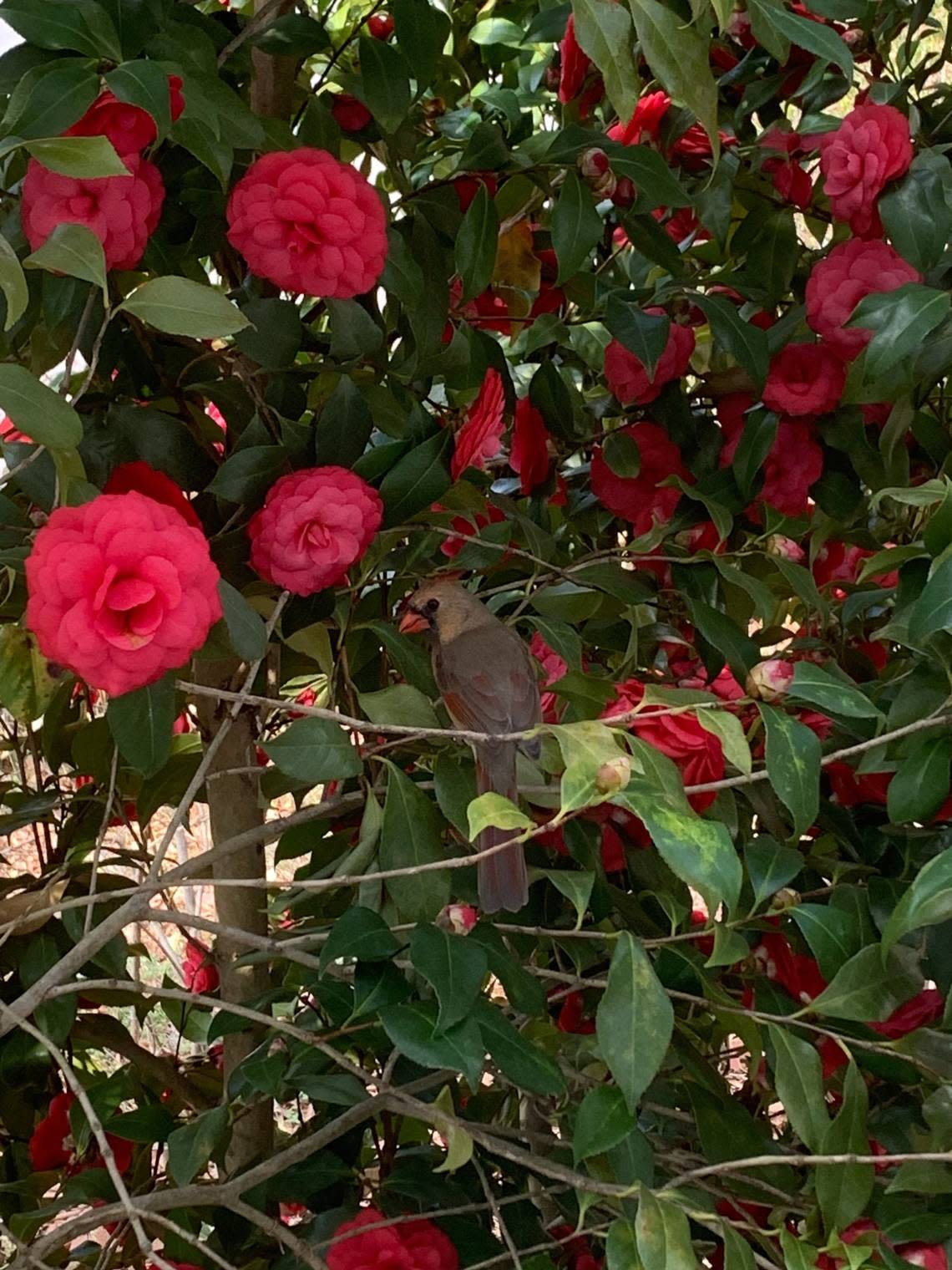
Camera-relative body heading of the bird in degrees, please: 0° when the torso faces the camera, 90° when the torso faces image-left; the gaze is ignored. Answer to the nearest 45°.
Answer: approximately 135°
